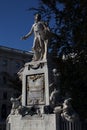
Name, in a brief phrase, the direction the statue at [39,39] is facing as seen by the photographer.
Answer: facing the viewer and to the left of the viewer
